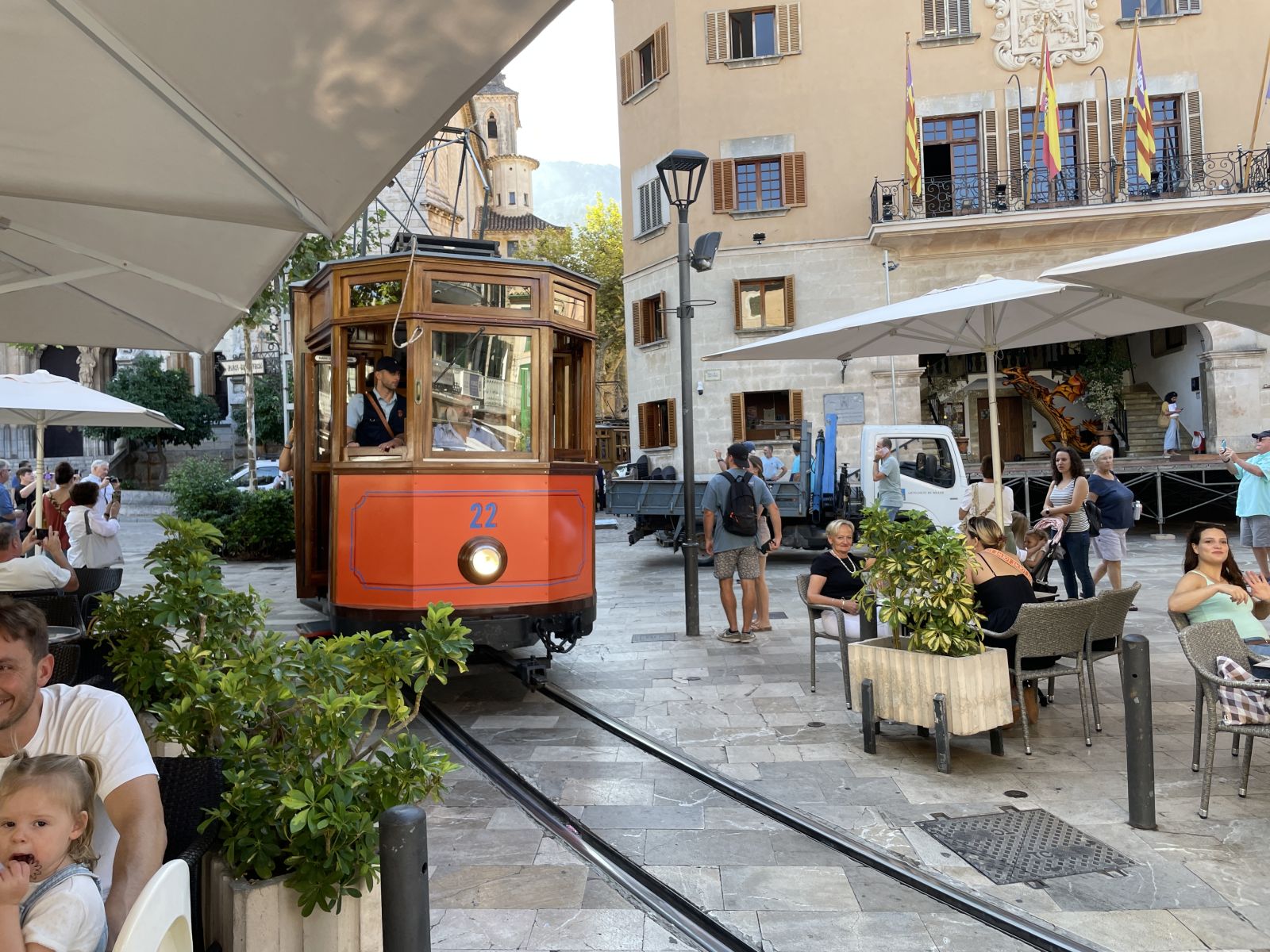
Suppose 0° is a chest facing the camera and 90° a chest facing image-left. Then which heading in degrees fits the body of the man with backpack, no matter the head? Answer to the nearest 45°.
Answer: approximately 180°

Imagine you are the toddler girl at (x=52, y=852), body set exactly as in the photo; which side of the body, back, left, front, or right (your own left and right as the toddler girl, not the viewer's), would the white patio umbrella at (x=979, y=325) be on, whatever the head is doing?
back

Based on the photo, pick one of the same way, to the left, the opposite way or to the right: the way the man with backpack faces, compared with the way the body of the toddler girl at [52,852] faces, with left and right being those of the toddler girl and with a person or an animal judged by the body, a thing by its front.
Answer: the opposite way

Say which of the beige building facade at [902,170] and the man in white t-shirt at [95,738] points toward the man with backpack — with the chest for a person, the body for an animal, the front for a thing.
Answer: the beige building facade

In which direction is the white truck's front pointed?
to the viewer's right

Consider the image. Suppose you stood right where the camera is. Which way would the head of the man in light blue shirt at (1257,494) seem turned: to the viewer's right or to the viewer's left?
to the viewer's left
